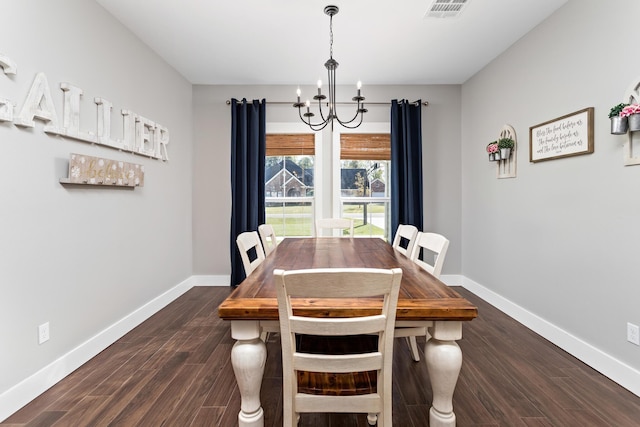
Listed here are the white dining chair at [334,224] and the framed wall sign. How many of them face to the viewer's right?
0

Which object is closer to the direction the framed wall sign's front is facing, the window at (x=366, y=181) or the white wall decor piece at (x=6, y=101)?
the white wall decor piece

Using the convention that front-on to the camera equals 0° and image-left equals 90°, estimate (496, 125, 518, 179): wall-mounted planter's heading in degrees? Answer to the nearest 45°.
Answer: approximately 45°

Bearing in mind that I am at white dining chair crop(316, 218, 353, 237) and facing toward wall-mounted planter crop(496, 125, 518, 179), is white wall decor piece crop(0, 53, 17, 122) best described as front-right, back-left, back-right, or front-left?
back-right

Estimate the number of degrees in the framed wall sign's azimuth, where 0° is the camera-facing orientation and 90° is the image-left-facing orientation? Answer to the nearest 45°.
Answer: approximately 45°

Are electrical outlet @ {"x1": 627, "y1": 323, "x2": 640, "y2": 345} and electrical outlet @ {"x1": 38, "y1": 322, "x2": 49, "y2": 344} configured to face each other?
yes

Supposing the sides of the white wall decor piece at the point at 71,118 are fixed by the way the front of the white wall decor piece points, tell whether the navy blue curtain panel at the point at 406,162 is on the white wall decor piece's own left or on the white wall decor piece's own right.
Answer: on the white wall decor piece's own left

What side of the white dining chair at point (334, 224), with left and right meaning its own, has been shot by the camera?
front

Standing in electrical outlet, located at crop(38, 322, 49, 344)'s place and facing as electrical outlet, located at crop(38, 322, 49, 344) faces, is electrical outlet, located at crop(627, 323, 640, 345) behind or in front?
in front

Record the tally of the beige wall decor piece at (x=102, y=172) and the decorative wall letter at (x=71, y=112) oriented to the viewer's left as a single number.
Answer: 0

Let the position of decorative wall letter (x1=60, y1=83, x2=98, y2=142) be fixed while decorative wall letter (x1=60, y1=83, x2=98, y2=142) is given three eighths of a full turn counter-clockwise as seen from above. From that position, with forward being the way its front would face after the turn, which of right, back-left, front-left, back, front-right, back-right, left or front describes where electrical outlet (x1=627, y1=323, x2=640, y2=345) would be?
back-right

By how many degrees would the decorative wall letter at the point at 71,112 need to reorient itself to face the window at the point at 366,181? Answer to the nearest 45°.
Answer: approximately 45° to its left

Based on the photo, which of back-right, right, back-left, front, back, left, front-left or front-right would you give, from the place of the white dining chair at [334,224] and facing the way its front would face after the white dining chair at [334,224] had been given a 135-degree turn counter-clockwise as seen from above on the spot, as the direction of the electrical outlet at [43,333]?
back

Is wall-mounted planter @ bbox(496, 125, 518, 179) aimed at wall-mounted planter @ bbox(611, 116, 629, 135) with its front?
no

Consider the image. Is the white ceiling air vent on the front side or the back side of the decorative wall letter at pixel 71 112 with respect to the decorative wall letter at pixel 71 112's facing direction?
on the front side

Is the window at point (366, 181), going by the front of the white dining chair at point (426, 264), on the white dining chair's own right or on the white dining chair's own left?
on the white dining chair's own right

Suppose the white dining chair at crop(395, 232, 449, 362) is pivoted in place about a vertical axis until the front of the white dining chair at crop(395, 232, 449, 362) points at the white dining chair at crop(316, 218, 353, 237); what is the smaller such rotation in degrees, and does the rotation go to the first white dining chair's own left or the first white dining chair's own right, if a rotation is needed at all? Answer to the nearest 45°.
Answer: approximately 90° to the first white dining chair's own right

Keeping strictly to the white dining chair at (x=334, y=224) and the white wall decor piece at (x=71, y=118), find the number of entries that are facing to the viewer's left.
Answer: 0

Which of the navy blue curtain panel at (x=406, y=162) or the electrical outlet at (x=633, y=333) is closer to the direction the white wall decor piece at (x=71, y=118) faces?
the electrical outlet

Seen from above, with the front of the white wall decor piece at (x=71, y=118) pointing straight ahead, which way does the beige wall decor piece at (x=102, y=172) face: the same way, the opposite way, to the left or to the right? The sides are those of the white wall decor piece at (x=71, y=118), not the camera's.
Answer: the same way

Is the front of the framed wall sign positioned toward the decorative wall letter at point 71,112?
yes

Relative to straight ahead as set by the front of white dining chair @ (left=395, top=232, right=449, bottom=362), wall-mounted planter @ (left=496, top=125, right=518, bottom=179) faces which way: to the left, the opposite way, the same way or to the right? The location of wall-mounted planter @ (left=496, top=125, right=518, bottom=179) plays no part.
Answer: the same way

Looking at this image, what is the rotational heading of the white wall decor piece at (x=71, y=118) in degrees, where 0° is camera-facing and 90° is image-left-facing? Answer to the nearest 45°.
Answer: approximately 315°

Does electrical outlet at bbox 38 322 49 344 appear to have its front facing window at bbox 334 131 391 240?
no
